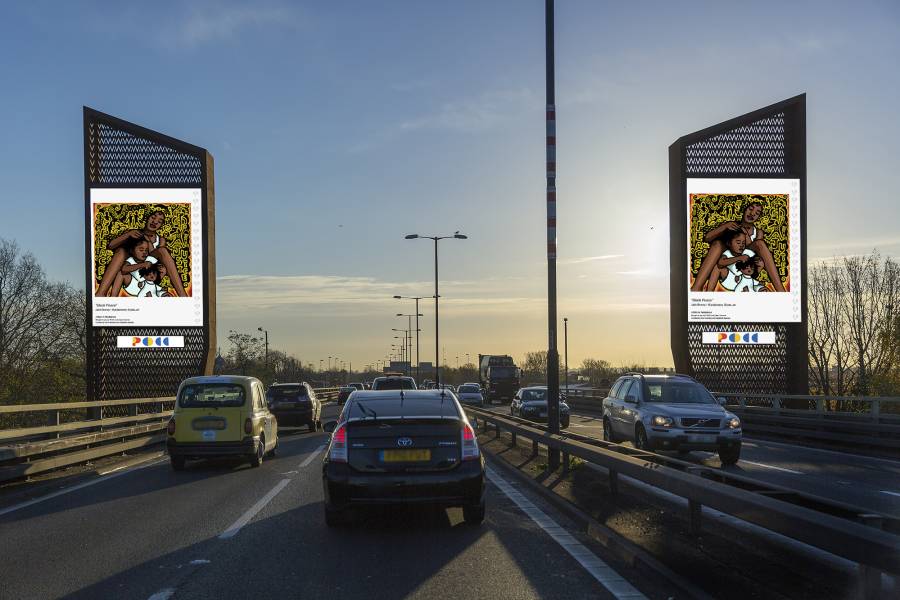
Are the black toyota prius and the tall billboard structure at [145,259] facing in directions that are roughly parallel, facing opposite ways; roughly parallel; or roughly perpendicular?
roughly parallel, facing opposite ways

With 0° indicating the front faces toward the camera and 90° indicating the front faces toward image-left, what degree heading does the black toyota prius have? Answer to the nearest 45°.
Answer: approximately 180°

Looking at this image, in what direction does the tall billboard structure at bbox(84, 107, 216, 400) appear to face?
toward the camera

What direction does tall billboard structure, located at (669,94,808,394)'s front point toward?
toward the camera

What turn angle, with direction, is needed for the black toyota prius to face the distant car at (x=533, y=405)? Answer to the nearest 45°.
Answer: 0° — it already faces it

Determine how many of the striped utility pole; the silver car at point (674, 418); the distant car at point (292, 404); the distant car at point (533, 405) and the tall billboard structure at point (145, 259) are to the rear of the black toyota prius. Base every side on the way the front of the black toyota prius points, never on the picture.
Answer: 0

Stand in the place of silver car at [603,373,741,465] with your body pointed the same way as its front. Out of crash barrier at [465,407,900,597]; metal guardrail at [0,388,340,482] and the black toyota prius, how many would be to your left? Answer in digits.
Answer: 0

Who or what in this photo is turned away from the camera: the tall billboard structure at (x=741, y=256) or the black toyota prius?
the black toyota prius

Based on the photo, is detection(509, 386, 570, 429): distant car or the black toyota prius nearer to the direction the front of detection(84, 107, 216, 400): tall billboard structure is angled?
the black toyota prius

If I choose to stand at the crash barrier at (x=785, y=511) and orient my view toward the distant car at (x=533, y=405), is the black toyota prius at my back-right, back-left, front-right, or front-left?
front-left

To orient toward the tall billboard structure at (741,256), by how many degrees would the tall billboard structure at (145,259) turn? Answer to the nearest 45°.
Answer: approximately 45° to its left

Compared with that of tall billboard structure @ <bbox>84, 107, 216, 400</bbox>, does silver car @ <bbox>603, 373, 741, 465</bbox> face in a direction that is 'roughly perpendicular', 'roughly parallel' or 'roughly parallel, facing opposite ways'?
roughly parallel

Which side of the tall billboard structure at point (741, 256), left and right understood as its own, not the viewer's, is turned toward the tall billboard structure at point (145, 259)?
right

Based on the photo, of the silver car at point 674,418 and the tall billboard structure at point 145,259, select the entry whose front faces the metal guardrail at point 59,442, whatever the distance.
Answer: the tall billboard structure

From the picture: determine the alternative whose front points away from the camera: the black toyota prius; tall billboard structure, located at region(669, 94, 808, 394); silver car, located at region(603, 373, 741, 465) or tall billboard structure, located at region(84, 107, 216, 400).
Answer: the black toyota prius

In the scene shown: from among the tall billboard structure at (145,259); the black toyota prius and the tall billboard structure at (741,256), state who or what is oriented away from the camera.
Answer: the black toyota prius

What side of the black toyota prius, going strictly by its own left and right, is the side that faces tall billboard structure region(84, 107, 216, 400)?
front

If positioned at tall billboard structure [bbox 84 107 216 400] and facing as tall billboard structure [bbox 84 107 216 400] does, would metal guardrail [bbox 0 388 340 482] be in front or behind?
in front

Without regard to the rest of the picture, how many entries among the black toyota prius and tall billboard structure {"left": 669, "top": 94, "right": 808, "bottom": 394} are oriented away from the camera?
1
